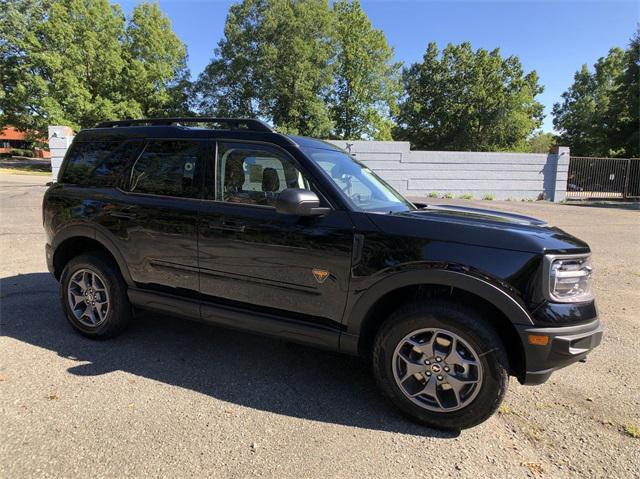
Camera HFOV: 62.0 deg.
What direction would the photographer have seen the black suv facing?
facing the viewer and to the right of the viewer

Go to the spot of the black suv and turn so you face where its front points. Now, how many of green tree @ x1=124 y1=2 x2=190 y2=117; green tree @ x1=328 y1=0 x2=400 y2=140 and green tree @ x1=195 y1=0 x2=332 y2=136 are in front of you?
0

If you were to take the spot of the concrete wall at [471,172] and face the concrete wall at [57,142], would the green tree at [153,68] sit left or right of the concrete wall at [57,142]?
right

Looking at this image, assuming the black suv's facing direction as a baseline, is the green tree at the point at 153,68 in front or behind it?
behind

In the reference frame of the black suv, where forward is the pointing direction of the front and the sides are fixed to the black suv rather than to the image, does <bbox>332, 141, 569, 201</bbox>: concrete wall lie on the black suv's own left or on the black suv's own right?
on the black suv's own left

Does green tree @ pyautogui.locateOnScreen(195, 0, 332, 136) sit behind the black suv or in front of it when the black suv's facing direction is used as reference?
behind

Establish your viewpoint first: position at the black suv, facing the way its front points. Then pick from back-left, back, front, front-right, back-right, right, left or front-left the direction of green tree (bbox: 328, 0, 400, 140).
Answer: back-left

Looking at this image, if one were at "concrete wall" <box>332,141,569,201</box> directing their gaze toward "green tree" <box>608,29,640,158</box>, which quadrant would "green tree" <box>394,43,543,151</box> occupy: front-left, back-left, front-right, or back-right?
front-left

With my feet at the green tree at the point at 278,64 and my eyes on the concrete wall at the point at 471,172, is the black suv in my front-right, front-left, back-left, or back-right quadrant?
front-right

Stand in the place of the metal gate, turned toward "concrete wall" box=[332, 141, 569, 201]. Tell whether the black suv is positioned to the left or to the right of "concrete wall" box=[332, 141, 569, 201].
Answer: left

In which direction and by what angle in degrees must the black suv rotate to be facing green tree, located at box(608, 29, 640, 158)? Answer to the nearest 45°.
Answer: approximately 90° to its left

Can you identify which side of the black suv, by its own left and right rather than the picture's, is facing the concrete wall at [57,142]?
back
